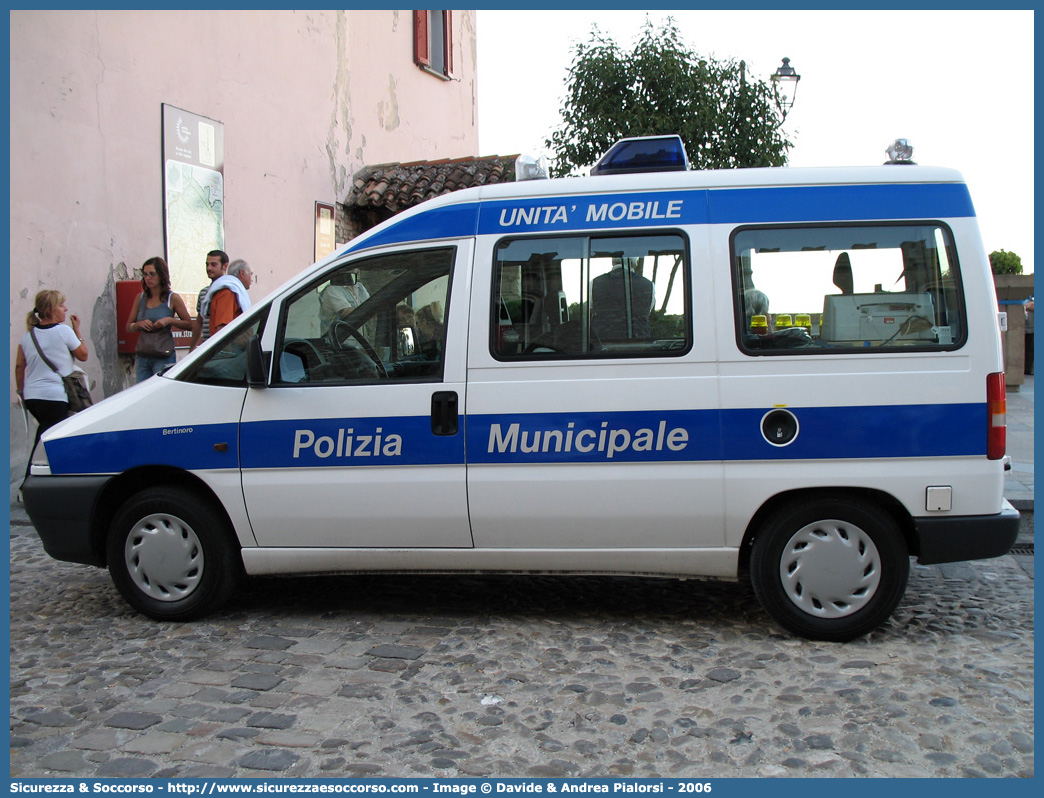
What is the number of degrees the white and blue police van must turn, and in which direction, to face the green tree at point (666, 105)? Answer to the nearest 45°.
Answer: approximately 90° to its right

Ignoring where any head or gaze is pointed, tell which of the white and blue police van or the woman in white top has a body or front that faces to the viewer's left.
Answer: the white and blue police van

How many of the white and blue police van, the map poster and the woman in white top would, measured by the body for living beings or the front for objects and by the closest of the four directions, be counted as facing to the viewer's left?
1

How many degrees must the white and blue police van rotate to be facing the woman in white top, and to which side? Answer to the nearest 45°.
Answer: approximately 45° to its right

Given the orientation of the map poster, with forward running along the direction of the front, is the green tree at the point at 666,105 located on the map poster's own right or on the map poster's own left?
on the map poster's own left

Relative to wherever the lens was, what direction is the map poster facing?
facing the viewer and to the right of the viewer

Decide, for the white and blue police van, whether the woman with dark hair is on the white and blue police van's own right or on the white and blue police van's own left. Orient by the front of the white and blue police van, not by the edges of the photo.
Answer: on the white and blue police van's own right

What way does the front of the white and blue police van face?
to the viewer's left

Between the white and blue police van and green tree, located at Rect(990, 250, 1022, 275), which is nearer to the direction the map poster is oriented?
the white and blue police van
